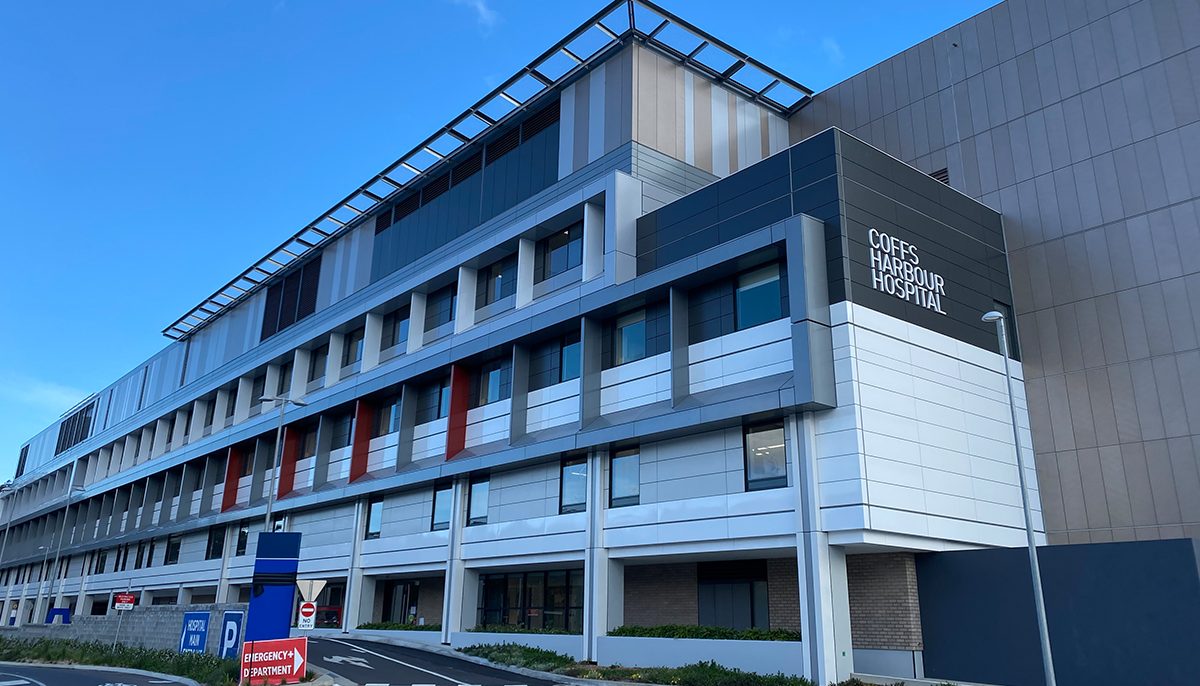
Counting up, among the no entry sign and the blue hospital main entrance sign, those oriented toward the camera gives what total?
2

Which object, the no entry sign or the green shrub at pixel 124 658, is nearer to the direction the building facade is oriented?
the no entry sign

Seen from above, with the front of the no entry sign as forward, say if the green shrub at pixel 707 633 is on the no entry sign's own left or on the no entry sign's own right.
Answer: on the no entry sign's own left

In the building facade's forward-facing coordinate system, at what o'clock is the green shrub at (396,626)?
The green shrub is roughly at 3 o'clock from the building facade.

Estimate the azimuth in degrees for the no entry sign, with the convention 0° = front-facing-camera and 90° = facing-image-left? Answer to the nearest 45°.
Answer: approximately 0°
